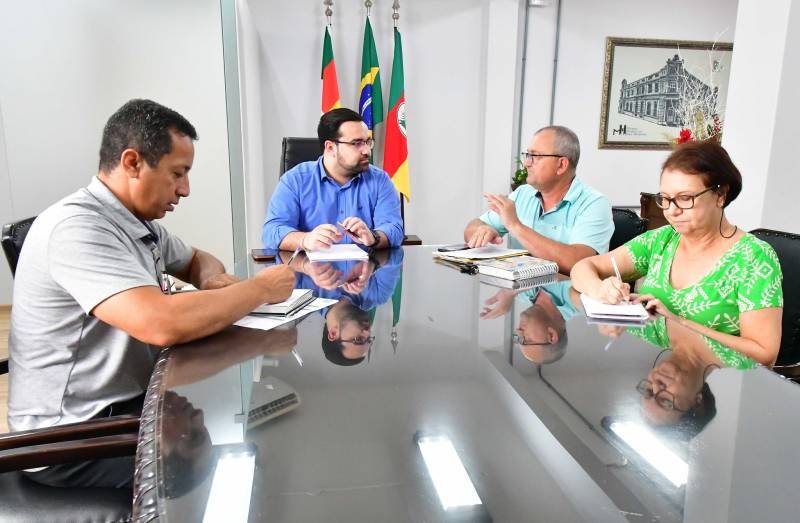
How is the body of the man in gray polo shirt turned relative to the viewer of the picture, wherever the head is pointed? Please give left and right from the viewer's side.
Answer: facing to the right of the viewer

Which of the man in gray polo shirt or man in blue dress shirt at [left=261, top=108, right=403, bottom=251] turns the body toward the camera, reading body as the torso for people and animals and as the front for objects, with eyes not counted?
the man in blue dress shirt

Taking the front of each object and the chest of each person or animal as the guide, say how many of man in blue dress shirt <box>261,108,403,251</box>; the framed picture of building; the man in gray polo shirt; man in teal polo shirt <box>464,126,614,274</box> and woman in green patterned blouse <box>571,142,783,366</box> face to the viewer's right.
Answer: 1

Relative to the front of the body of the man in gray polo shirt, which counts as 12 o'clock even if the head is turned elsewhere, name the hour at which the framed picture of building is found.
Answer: The framed picture of building is roughly at 11 o'clock from the man in gray polo shirt.

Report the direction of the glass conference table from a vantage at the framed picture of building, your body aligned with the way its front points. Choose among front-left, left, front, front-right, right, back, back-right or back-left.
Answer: front

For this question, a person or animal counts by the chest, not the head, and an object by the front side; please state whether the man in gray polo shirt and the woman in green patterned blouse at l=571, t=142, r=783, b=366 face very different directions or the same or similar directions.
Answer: very different directions

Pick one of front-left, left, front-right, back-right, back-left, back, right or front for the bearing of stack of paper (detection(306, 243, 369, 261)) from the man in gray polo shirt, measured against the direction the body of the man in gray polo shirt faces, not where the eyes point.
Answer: front-left

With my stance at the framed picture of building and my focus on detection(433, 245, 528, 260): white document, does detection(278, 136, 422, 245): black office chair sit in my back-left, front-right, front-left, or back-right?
front-right

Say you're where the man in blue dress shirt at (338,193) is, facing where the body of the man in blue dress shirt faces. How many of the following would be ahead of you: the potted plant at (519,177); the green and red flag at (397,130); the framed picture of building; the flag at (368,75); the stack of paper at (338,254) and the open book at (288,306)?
2

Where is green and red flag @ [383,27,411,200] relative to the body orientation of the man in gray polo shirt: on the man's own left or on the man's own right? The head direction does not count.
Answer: on the man's own left

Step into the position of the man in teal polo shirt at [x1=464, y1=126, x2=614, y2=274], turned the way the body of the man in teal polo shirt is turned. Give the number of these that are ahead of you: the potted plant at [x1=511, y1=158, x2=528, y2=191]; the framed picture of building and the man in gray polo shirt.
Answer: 1

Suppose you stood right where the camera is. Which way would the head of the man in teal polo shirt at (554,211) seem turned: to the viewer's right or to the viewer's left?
to the viewer's left

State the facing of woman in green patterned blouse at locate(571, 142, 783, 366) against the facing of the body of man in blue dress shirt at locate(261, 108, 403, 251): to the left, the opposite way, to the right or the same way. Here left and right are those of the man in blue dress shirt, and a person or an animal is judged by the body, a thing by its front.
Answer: to the right

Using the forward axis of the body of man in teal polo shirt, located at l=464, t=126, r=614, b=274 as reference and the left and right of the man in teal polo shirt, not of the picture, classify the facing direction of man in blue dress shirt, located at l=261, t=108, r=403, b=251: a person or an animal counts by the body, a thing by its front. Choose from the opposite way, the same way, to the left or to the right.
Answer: to the left

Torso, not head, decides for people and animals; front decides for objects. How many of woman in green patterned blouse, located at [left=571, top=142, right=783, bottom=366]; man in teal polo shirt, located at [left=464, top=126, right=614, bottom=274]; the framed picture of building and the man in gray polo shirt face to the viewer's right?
1

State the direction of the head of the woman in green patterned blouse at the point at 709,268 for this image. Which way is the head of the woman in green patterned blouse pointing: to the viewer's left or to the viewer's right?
to the viewer's left

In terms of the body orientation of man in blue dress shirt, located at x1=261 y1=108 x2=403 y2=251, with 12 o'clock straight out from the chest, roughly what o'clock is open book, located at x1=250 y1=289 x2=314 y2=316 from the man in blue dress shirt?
The open book is roughly at 12 o'clock from the man in blue dress shirt.

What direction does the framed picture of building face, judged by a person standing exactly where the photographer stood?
facing the viewer

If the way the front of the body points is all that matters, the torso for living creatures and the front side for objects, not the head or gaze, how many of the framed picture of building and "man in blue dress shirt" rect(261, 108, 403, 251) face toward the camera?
2

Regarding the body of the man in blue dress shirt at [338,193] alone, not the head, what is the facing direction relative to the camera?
toward the camera
